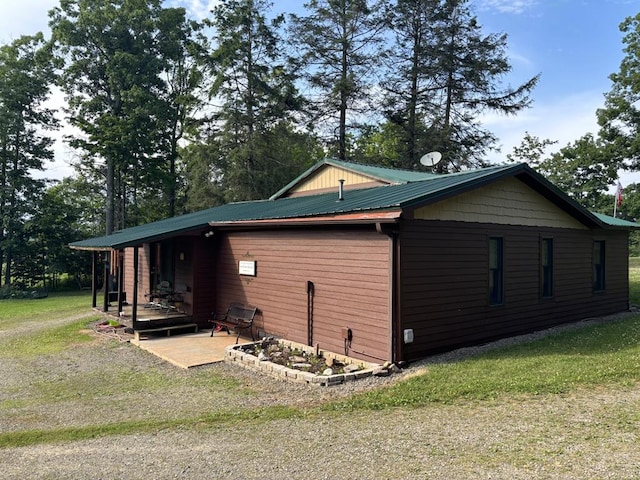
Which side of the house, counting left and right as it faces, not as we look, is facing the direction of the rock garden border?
front

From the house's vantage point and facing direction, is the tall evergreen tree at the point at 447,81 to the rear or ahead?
to the rear

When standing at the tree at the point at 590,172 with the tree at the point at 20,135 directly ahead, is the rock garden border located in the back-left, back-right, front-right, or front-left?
front-left

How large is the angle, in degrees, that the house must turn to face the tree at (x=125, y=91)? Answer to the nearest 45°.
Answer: approximately 90° to its right

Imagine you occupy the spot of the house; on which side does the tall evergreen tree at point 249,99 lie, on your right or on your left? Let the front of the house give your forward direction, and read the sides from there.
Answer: on your right

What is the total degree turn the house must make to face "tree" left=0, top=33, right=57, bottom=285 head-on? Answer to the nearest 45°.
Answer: approximately 90° to its right

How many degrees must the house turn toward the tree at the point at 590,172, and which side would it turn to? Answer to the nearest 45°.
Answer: approximately 180°

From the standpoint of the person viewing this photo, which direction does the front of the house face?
facing the viewer and to the left of the viewer

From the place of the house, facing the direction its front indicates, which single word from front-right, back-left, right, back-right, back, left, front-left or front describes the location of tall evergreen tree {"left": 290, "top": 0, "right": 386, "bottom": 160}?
back-right

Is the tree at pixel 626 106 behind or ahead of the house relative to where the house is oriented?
behind
